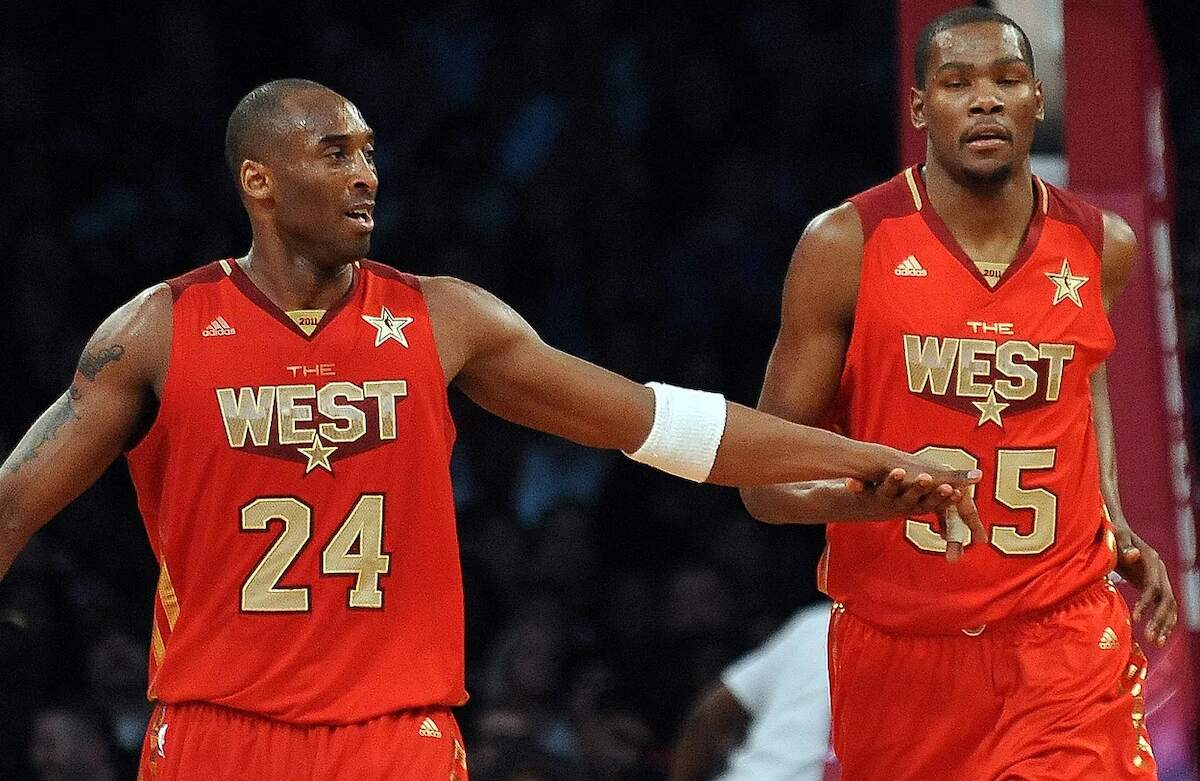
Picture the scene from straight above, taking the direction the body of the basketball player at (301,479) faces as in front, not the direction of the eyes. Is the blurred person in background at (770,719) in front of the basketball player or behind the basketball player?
behind

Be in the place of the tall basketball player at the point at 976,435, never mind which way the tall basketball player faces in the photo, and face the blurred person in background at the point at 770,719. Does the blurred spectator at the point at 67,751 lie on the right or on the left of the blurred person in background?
left

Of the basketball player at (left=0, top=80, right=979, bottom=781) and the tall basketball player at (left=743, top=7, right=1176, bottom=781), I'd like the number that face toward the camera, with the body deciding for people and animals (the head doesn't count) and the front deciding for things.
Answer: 2

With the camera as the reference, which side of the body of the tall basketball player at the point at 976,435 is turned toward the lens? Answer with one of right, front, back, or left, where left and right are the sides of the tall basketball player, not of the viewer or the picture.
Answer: front

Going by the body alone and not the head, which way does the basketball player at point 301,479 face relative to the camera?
toward the camera

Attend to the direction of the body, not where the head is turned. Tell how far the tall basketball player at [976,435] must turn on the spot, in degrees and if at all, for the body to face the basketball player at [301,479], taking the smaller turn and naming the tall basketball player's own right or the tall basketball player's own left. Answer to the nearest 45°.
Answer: approximately 45° to the tall basketball player's own right

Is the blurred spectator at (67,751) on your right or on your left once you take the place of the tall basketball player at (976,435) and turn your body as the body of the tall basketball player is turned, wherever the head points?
on your right

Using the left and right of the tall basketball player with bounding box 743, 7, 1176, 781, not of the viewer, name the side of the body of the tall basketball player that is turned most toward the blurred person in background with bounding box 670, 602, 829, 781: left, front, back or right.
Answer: back

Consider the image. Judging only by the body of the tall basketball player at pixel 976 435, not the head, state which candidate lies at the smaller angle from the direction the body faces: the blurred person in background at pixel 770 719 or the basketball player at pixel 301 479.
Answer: the basketball player

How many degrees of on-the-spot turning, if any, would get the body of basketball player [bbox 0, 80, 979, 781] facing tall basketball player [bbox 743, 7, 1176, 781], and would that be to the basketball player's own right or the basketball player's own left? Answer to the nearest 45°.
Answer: approximately 90° to the basketball player's own left
